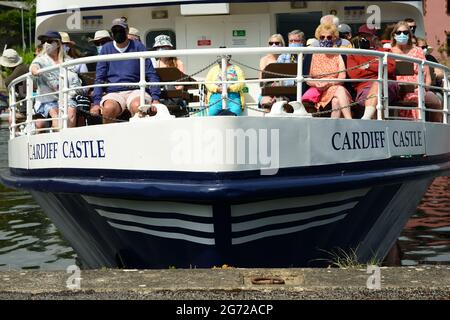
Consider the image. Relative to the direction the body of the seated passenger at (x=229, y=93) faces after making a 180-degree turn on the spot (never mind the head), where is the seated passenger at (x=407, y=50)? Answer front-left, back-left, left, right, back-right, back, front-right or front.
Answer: front-right

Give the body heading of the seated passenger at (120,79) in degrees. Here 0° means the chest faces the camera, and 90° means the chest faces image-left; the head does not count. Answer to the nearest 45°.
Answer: approximately 0°

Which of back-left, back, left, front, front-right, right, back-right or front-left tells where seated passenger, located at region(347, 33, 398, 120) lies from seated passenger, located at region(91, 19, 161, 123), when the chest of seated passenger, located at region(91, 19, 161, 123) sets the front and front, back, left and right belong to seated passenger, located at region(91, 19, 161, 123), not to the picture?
left

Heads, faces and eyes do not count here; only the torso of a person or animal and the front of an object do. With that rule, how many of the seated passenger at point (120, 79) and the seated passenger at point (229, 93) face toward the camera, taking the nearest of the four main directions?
2

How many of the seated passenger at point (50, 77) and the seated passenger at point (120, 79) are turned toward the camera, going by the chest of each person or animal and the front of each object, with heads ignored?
2

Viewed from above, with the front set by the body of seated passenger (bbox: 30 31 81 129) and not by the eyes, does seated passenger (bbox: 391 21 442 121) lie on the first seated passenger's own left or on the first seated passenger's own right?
on the first seated passenger's own left

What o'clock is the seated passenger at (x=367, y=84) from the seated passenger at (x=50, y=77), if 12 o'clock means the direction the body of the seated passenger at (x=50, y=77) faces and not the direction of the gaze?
the seated passenger at (x=367, y=84) is roughly at 10 o'clock from the seated passenger at (x=50, y=77).

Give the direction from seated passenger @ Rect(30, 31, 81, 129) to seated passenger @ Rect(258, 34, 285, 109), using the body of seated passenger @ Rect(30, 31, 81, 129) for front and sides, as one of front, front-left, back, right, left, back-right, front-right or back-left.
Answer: left

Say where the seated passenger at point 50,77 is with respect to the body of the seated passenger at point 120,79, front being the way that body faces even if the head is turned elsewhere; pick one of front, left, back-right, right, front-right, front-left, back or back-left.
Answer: back-right

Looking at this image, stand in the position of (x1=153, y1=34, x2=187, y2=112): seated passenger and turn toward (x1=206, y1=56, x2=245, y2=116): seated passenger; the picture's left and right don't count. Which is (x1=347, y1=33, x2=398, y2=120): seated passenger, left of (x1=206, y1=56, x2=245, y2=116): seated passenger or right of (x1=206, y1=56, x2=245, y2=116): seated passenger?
left
